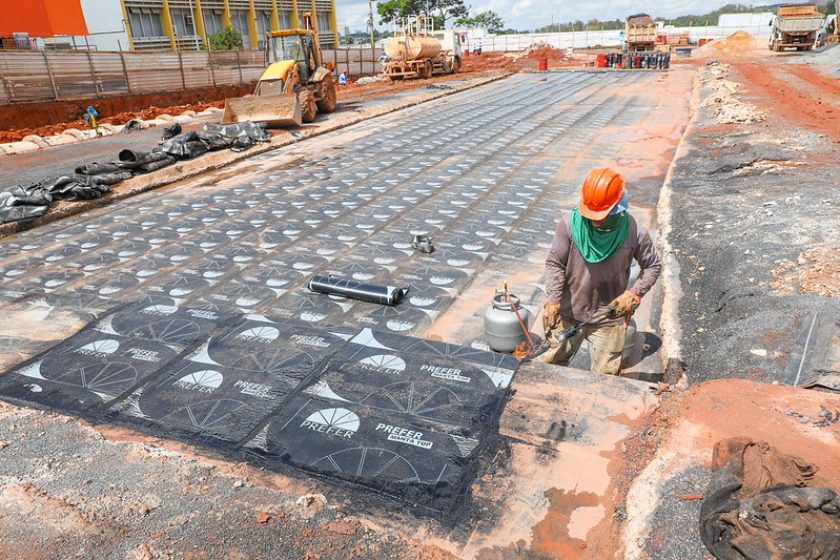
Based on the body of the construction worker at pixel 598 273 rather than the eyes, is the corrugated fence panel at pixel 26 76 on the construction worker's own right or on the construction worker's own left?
on the construction worker's own right

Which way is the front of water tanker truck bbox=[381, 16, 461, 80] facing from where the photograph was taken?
facing away from the viewer and to the right of the viewer

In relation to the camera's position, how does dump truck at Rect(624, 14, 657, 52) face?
facing away from the viewer

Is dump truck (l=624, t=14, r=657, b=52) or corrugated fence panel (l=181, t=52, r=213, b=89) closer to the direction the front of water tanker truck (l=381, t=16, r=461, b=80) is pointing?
the dump truck

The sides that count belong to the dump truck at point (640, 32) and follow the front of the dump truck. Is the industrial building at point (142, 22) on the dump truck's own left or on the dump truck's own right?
on the dump truck's own left

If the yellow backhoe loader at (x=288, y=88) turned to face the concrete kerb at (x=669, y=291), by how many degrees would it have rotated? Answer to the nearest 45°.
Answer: approximately 45° to its left

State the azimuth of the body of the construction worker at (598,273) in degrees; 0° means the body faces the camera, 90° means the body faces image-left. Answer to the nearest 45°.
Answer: approximately 0°

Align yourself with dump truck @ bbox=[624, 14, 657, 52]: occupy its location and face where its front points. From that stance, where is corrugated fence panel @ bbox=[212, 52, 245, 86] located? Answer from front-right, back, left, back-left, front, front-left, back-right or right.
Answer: back-left

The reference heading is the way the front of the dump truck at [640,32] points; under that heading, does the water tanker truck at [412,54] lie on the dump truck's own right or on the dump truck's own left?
on the dump truck's own left
